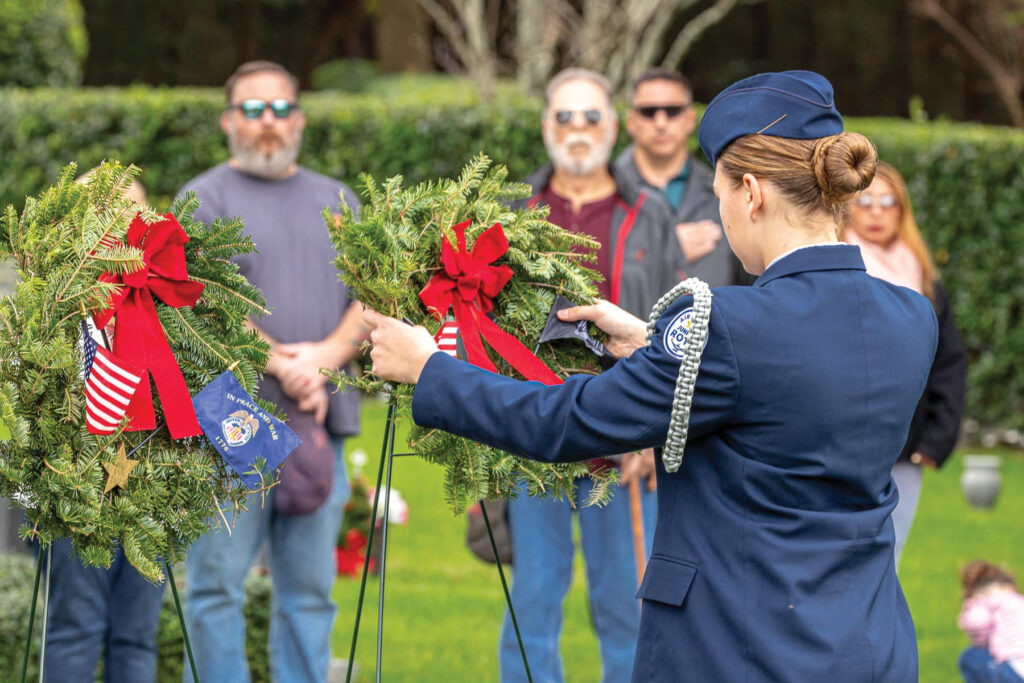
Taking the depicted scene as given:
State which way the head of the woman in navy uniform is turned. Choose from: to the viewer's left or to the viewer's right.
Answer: to the viewer's left

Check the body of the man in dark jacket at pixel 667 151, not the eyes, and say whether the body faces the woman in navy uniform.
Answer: yes

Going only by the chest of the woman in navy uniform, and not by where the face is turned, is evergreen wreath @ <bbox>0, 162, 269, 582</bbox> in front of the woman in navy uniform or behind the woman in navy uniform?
in front

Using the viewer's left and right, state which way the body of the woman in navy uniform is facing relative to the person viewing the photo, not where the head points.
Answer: facing away from the viewer and to the left of the viewer

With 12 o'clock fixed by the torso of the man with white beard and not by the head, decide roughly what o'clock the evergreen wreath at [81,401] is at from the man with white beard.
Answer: The evergreen wreath is roughly at 1 o'clock from the man with white beard.

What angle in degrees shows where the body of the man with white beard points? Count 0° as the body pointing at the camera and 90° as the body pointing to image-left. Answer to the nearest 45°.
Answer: approximately 0°

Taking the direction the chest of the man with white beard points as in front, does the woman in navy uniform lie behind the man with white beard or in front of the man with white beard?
in front
